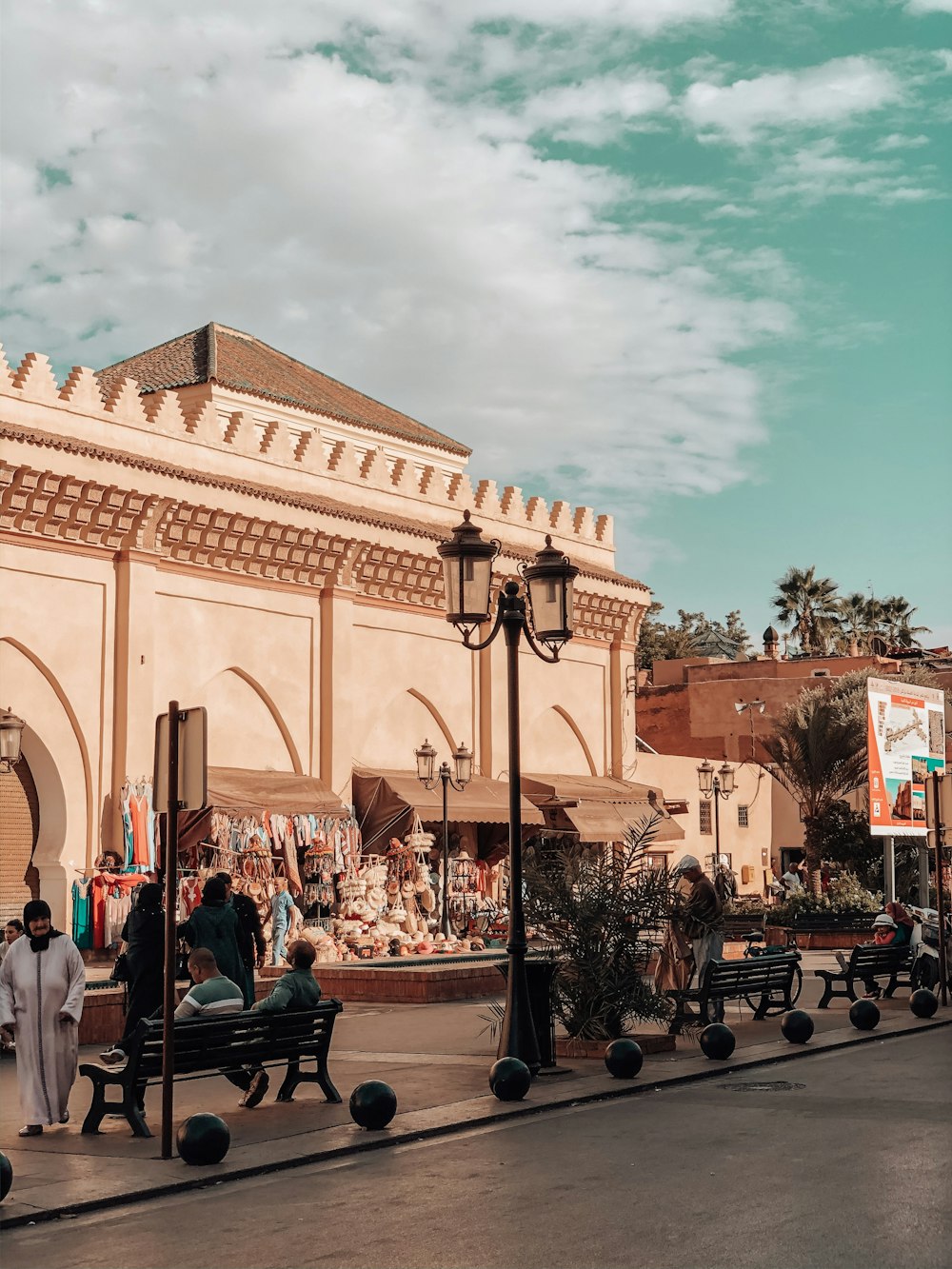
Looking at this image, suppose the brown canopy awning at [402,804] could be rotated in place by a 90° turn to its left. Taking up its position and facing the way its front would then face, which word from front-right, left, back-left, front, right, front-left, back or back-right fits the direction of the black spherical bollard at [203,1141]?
back-right

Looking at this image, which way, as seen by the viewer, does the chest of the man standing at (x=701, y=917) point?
to the viewer's left

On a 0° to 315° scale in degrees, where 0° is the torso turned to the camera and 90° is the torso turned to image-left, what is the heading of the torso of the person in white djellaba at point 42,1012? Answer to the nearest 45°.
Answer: approximately 0°

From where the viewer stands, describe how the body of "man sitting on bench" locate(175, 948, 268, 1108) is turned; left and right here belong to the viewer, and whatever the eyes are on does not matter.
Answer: facing away from the viewer and to the left of the viewer

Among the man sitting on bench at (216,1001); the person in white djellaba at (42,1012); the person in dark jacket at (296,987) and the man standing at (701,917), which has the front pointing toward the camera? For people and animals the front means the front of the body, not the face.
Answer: the person in white djellaba

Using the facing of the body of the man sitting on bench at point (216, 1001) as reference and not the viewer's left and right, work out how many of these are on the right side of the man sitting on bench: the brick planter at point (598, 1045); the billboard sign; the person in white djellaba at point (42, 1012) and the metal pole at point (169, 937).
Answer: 2

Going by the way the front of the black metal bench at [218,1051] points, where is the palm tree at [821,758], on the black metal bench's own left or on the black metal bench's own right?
on the black metal bench's own right

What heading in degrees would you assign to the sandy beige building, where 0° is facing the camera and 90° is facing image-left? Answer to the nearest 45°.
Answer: approximately 315°

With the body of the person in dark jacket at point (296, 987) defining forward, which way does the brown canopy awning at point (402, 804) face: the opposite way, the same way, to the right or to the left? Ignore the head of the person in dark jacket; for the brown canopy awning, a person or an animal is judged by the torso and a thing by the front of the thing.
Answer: the opposite way

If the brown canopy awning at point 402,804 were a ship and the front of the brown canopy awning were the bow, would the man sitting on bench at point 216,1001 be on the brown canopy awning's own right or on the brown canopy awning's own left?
on the brown canopy awning's own right

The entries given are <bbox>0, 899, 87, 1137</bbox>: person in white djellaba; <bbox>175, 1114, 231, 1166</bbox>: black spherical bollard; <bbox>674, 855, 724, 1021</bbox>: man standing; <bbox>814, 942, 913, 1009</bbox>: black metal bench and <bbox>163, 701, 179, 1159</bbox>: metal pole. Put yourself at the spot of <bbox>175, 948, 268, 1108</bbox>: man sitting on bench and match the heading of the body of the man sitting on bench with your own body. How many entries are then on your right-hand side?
2

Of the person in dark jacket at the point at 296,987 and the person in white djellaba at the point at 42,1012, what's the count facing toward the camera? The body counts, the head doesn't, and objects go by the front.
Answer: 1

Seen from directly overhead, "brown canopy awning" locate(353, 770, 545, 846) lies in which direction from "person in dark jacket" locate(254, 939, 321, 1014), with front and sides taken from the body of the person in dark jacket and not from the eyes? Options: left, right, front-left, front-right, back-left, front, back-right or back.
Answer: front-right

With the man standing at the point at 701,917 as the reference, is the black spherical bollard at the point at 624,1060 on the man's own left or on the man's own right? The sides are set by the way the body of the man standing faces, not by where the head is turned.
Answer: on the man's own left

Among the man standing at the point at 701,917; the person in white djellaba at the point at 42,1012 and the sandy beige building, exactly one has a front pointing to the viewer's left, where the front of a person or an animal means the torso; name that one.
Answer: the man standing

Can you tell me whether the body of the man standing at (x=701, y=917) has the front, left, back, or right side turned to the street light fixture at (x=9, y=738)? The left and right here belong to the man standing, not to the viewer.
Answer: front

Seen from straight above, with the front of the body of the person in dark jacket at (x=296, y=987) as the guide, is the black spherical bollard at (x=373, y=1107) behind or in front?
behind

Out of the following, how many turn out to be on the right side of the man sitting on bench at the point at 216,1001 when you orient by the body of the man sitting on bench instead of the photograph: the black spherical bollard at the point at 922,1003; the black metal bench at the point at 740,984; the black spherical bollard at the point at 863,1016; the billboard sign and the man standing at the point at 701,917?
5
